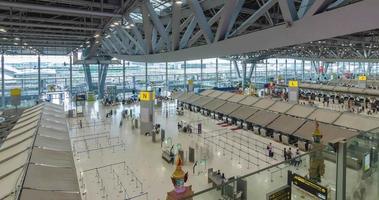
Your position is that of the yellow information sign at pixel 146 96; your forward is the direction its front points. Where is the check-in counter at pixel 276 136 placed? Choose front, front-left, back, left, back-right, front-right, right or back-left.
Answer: front-left

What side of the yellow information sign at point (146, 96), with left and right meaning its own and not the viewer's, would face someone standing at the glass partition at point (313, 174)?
front

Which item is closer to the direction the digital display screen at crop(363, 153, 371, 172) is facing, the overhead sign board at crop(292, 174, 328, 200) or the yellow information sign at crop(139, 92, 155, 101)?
the overhead sign board

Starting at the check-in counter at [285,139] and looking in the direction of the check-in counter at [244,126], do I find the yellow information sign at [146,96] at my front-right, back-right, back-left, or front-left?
front-left

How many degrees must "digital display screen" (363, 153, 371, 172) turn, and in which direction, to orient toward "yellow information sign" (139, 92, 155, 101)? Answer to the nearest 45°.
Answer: approximately 90° to its right

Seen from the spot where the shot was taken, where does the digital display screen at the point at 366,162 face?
facing the viewer and to the left of the viewer

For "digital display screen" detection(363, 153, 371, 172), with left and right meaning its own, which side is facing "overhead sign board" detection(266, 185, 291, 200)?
front

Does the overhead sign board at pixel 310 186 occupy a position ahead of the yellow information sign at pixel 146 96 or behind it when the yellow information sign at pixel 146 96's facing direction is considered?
ahead

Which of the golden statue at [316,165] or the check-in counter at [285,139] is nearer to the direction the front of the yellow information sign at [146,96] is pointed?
the golden statue

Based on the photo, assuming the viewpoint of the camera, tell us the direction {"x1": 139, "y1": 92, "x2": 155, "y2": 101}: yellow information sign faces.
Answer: facing the viewer

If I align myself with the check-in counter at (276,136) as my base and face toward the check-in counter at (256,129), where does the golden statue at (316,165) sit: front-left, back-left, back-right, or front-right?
back-left
